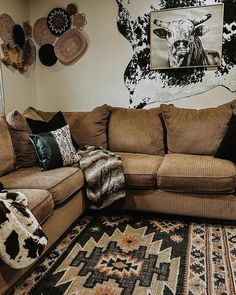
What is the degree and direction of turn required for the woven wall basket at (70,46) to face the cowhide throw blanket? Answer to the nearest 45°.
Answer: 0° — it already faces it

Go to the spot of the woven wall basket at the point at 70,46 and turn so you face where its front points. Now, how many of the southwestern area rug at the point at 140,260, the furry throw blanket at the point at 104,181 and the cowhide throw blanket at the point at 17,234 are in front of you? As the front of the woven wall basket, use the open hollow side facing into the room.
3

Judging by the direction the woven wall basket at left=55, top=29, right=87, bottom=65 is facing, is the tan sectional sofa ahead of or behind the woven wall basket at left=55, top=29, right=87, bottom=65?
ahead

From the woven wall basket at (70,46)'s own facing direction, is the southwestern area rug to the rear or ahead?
ahead

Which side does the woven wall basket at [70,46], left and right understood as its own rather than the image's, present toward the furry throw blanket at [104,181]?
front

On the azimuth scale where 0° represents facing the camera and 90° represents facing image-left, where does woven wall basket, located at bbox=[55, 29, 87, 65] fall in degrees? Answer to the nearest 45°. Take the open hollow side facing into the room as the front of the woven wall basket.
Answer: approximately 0°

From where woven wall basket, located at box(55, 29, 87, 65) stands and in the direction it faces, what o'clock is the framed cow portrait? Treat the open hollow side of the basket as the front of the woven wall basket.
The framed cow portrait is roughly at 10 o'clock from the woven wall basket.

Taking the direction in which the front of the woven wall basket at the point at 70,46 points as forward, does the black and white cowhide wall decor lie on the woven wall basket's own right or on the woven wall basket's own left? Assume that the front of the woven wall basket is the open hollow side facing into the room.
on the woven wall basket's own left

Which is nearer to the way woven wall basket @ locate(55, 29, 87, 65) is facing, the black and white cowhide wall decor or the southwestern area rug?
the southwestern area rug

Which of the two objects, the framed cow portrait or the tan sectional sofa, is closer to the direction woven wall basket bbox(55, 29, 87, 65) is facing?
the tan sectional sofa
